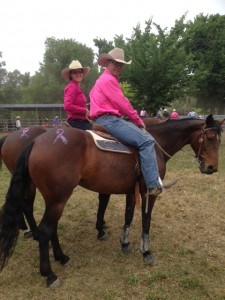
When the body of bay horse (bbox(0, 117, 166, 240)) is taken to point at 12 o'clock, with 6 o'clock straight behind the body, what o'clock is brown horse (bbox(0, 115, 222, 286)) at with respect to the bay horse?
The brown horse is roughly at 2 o'clock from the bay horse.

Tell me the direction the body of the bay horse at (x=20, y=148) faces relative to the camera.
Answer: to the viewer's right

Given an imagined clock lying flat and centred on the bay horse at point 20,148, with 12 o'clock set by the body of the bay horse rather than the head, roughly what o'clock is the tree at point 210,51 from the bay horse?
The tree is roughly at 10 o'clock from the bay horse.
